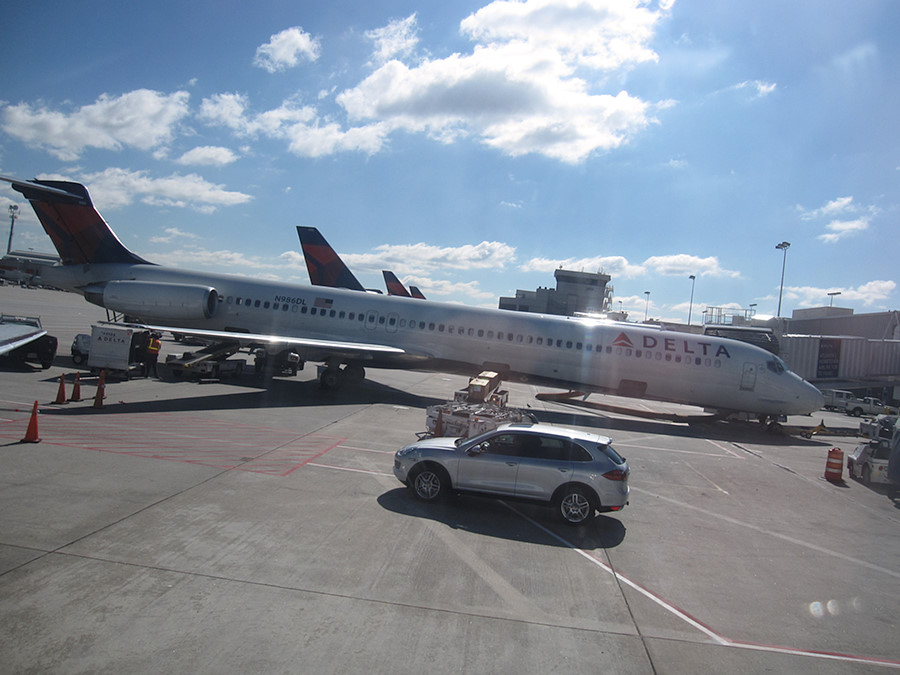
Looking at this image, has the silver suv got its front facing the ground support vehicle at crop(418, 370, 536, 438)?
no

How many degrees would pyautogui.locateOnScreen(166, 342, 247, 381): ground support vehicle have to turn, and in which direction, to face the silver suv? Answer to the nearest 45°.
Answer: approximately 90° to its right

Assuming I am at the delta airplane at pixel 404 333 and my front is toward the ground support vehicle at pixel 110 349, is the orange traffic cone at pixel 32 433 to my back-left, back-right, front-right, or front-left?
front-left

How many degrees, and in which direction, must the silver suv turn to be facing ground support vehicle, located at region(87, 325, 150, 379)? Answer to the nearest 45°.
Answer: approximately 45° to its right

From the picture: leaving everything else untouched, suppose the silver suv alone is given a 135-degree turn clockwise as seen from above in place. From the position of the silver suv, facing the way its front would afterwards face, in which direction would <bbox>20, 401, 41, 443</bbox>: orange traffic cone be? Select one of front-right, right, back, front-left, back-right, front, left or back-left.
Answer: back-left

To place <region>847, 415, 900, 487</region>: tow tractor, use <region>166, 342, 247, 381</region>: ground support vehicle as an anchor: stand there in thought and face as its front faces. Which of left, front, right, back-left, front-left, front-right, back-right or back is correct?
front-right

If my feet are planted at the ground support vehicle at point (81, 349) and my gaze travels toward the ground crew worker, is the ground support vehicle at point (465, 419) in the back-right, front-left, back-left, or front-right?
front-right

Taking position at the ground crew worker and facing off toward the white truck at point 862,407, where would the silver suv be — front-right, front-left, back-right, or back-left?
front-right

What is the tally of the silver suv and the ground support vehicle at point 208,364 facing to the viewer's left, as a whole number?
1

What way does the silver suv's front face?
to the viewer's left

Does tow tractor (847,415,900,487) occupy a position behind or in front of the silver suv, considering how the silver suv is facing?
behind

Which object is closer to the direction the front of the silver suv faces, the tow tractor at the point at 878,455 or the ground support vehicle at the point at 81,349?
the ground support vehicle
